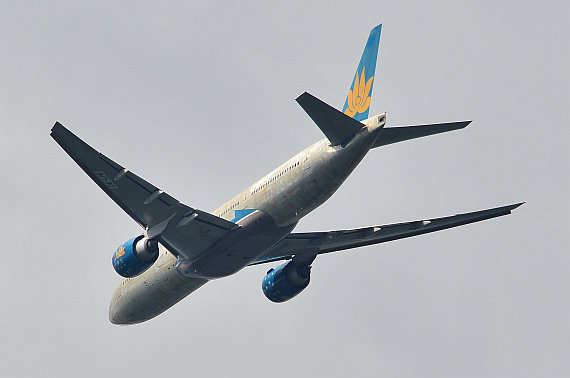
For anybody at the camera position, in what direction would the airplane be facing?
facing away from the viewer and to the left of the viewer
